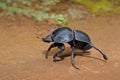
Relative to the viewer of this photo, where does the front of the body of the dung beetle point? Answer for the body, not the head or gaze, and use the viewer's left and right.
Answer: facing to the left of the viewer
